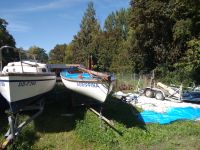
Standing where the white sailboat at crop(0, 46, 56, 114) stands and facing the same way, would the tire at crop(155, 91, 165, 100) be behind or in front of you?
behind

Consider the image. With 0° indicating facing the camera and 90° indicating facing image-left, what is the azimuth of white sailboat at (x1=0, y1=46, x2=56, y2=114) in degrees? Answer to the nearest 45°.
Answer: approximately 45°

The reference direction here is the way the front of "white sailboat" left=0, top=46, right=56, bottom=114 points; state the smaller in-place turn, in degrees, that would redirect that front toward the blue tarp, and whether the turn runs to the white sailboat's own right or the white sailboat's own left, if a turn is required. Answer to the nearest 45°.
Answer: approximately 135° to the white sailboat's own left

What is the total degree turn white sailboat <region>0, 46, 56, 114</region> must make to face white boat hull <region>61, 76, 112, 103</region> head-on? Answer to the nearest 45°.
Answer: approximately 135° to its left

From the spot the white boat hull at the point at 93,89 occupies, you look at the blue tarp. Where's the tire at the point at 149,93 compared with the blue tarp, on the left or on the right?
left

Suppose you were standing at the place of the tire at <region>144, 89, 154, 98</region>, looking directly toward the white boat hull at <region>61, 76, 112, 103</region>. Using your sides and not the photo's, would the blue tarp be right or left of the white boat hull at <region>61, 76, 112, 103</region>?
left

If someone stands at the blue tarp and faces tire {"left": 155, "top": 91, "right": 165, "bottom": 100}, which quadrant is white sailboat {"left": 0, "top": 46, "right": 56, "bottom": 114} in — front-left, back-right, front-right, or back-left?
back-left
